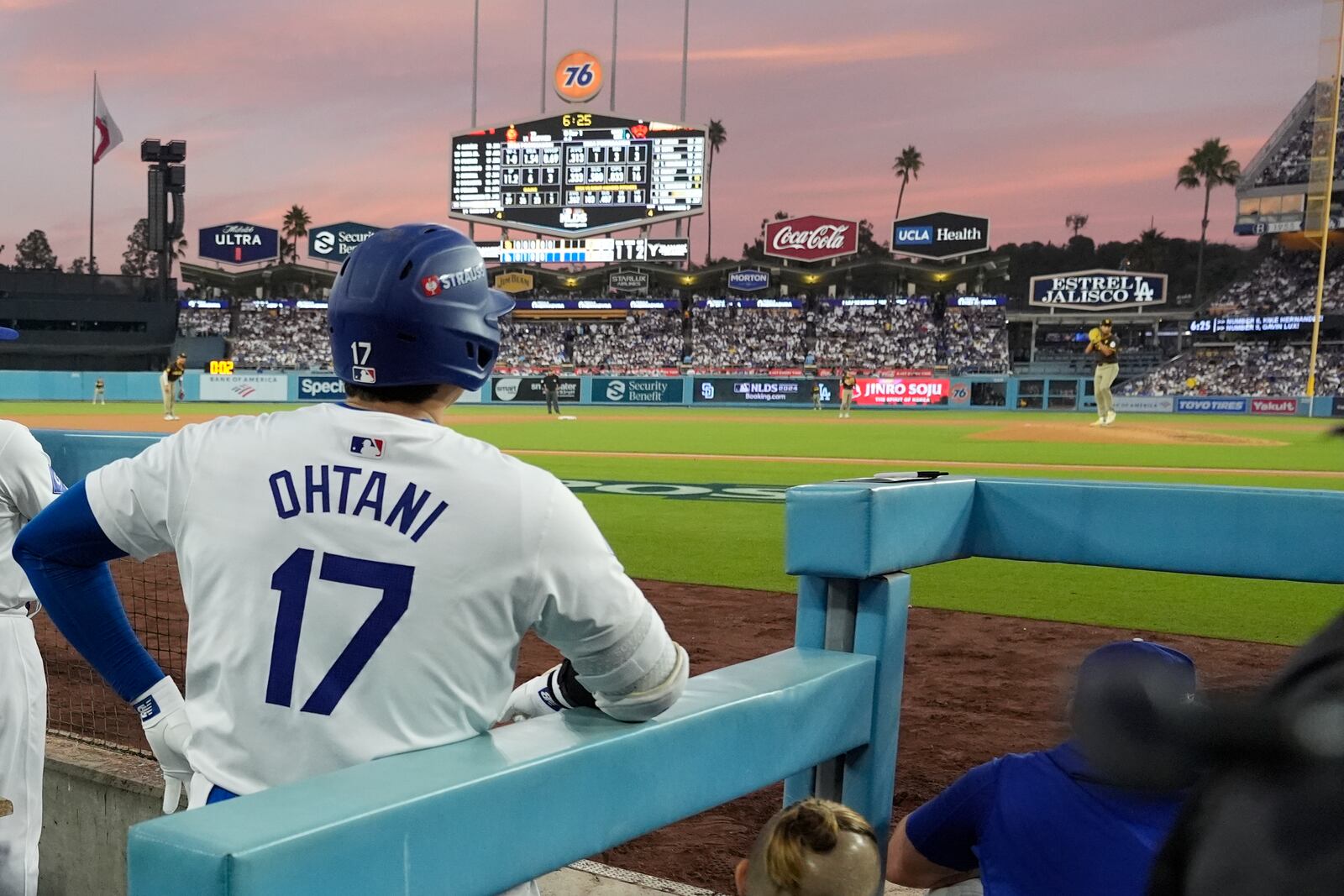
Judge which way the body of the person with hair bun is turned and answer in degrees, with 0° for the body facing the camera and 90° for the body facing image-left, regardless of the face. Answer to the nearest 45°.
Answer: approximately 180°

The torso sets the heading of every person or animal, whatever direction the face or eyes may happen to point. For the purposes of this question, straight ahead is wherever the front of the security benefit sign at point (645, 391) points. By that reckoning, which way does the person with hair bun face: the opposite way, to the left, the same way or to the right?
the opposite way

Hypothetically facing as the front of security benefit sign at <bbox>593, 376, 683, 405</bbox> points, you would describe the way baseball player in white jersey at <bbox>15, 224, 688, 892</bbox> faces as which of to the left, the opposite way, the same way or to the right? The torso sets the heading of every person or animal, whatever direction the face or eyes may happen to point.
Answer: the opposite way

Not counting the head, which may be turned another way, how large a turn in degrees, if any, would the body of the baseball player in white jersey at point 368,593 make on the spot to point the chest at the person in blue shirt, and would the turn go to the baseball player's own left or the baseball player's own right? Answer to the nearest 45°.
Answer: approximately 90° to the baseball player's own right

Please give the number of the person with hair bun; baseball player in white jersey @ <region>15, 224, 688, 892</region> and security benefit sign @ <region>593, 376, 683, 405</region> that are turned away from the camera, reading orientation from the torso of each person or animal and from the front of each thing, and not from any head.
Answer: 2

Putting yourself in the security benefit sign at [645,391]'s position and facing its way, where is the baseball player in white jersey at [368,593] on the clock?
The baseball player in white jersey is roughly at 12 o'clock from the security benefit sign.

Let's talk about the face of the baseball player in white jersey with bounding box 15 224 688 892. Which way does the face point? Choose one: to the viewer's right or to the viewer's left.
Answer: to the viewer's right

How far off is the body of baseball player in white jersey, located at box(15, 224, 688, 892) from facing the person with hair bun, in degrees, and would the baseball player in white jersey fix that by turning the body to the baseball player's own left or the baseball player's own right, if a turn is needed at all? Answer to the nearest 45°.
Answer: approximately 90° to the baseball player's own right

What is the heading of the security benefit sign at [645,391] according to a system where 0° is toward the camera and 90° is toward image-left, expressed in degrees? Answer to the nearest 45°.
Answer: approximately 0°

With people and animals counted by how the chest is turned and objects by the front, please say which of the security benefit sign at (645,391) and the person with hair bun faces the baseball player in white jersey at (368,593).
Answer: the security benefit sign

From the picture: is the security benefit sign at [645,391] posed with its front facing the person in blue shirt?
yes

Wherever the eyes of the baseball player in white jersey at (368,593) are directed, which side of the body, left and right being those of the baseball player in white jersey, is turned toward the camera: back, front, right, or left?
back

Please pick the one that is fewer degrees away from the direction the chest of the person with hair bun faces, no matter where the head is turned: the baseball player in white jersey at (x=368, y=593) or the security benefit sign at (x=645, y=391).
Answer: the security benefit sign

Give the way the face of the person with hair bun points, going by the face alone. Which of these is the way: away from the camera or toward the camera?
away from the camera
